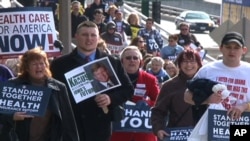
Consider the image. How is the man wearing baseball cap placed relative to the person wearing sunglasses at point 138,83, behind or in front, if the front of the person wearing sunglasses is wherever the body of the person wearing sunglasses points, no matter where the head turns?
in front

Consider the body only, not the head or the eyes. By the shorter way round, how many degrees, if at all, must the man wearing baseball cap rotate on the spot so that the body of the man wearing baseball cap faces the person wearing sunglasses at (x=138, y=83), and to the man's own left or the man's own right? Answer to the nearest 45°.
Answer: approximately 135° to the man's own right

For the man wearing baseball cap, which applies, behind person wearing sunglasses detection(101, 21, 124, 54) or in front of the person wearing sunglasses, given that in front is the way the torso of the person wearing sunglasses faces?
in front

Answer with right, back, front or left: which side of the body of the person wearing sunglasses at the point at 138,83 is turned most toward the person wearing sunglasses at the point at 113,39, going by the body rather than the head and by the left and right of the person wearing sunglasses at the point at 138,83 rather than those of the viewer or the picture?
back

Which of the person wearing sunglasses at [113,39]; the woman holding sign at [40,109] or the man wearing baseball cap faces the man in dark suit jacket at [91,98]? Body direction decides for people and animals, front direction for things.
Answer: the person wearing sunglasses

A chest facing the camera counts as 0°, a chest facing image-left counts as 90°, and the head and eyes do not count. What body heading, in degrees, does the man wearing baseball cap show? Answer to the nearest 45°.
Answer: approximately 0°

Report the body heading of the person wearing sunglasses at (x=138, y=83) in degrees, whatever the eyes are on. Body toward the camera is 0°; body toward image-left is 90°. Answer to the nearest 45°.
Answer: approximately 0°

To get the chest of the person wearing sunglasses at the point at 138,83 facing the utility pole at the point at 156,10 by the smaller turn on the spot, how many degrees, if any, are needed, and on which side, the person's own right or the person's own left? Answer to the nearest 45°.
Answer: approximately 180°

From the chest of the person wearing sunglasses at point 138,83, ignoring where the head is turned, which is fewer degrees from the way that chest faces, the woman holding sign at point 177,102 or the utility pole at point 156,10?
the woman holding sign

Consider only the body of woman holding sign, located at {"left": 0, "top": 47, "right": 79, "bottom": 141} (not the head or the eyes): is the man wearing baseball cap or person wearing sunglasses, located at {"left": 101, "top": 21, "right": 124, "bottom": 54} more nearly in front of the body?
the man wearing baseball cap
